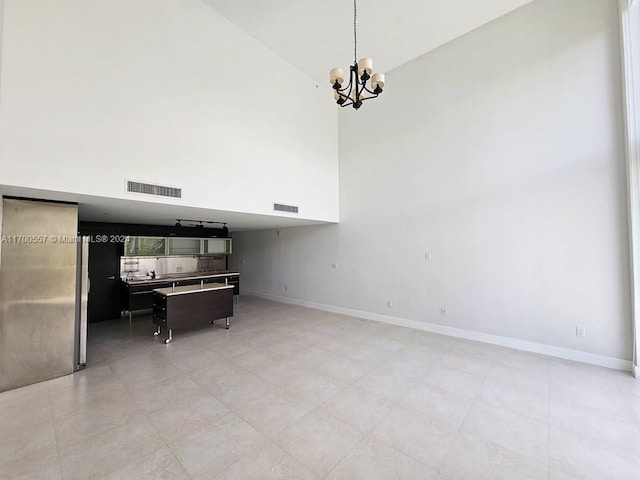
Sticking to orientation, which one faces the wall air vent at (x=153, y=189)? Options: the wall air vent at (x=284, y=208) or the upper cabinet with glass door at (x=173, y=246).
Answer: the upper cabinet with glass door

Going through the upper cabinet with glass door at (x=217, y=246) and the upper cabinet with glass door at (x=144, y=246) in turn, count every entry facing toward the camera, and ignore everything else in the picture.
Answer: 2

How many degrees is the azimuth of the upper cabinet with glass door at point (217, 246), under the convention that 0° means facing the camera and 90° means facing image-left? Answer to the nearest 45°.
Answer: approximately 0°

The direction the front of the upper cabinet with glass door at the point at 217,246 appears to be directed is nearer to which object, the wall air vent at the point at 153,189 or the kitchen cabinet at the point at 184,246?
the wall air vent

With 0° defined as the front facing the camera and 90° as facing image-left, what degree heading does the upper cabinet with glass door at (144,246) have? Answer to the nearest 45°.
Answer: approximately 0°

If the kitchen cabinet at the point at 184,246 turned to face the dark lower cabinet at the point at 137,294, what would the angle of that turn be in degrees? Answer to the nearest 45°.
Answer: approximately 45° to its right

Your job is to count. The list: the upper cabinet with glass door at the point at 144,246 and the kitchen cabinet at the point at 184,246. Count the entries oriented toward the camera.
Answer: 2

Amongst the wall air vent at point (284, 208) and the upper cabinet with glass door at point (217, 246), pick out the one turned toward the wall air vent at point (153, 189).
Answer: the upper cabinet with glass door
